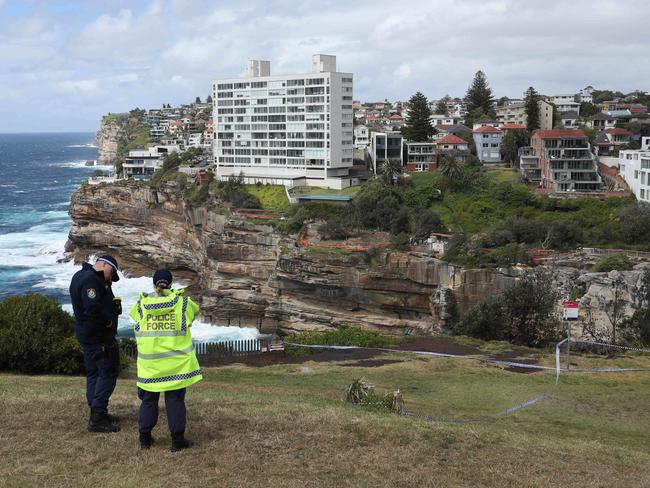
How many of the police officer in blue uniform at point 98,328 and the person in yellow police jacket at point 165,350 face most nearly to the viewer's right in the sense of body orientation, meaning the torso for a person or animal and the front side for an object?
1

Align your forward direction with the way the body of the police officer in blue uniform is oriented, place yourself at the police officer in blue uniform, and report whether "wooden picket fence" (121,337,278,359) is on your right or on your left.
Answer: on your left

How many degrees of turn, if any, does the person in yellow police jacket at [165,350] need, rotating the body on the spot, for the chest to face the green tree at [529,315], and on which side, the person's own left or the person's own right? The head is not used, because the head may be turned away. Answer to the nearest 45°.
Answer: approximately 45° to the person's own right

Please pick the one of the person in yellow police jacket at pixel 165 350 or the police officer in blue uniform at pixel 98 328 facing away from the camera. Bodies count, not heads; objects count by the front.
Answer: the person in yellow police jacket

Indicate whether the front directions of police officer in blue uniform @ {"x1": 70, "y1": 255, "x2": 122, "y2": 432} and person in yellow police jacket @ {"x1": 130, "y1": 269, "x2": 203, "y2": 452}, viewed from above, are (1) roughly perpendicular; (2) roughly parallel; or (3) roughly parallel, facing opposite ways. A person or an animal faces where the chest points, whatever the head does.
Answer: roughly perpendicular

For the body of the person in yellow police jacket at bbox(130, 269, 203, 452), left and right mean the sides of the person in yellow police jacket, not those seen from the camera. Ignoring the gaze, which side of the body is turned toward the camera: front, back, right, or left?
back

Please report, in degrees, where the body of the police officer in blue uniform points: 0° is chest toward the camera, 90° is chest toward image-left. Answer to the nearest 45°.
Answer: approximately 270°

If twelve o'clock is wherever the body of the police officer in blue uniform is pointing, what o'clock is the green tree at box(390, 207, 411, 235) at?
The green tree is roughly at 10 o'clock from the police officer in blue uniform.
